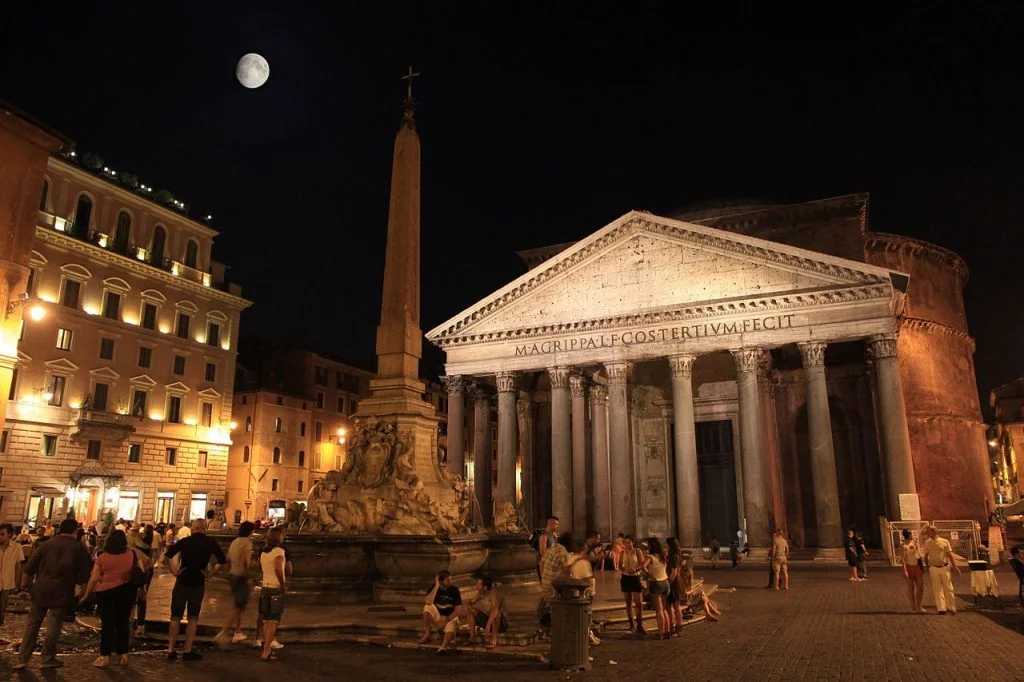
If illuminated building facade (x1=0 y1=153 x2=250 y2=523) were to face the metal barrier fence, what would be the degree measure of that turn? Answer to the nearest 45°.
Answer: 0° — it already faces it

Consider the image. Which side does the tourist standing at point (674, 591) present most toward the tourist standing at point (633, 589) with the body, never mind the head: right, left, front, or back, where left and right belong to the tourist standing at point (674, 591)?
front

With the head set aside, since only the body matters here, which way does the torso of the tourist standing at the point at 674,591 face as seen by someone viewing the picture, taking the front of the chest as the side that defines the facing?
to the viewer's left

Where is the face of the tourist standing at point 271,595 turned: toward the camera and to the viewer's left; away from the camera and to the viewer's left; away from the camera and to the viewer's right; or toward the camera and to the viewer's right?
away from the camera and to the viewer's right

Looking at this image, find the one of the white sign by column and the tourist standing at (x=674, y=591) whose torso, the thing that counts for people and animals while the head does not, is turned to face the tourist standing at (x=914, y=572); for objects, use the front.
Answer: the white sign by column

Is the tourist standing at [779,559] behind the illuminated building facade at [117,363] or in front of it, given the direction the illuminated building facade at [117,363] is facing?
in front

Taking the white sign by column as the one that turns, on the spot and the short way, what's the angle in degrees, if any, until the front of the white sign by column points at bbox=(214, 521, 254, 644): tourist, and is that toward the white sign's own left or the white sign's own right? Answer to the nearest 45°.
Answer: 0° — it already faces them

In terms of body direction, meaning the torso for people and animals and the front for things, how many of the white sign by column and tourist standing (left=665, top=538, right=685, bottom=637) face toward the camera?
1

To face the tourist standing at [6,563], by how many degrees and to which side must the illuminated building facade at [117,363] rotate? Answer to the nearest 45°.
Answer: approximately 45° to its right

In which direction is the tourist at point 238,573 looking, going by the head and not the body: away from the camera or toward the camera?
away from the camera

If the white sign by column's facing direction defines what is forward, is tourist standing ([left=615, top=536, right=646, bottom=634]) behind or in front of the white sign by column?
in front

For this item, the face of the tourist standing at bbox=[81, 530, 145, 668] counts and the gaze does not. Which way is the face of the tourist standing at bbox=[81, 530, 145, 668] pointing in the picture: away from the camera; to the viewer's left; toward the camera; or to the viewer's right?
away from the camera

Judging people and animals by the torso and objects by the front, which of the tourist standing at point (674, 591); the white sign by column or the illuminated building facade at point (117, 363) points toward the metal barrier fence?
the illuminated building facade
